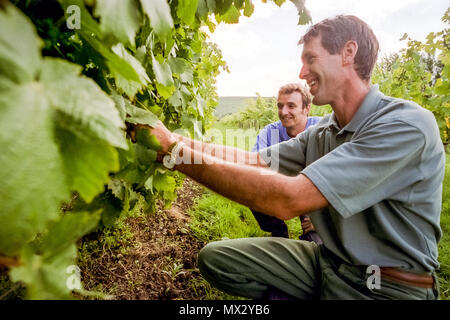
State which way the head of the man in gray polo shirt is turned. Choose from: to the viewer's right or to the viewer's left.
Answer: to the viewer's left

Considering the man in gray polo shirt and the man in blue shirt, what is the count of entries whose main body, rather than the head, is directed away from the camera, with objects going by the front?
0

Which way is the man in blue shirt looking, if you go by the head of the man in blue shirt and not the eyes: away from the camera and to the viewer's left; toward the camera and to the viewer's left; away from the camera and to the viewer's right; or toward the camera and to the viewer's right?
toward the camera and to the viewer's left

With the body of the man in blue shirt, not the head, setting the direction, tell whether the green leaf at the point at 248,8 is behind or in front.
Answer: in front

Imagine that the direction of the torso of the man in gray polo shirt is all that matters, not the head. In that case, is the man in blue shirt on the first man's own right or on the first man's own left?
on the first man's own right

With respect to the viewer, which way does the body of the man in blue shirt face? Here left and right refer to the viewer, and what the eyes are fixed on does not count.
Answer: facing the viewer and to the left of the viewer

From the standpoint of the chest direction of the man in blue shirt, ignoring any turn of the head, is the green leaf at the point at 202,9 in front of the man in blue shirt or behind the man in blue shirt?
in front

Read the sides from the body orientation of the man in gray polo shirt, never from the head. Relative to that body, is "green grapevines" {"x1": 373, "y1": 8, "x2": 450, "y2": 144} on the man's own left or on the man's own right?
on the man's own right

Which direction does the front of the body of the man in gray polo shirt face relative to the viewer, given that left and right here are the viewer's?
facing to the left of the viewer
